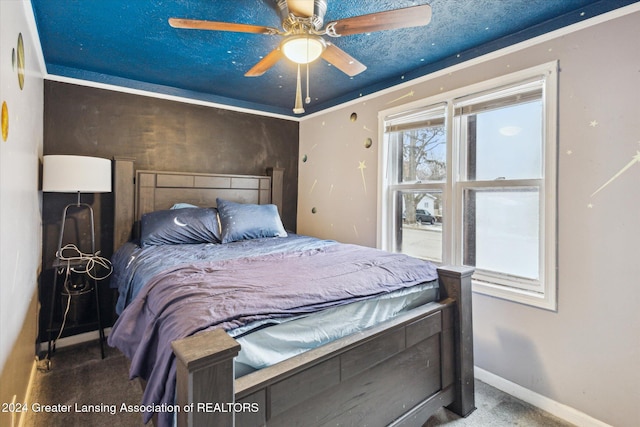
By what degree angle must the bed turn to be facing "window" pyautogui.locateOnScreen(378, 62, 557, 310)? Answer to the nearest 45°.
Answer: approximately 90° to its left

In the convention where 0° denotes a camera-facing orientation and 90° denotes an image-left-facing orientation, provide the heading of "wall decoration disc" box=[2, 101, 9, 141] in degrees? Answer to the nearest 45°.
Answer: approximately 270°

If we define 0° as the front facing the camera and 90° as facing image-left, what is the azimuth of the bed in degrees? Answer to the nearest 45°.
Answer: approximately 315°

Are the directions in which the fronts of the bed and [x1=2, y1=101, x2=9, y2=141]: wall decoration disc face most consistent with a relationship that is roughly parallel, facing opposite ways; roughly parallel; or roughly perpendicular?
roughly perpendicular

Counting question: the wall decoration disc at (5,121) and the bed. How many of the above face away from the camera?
0
